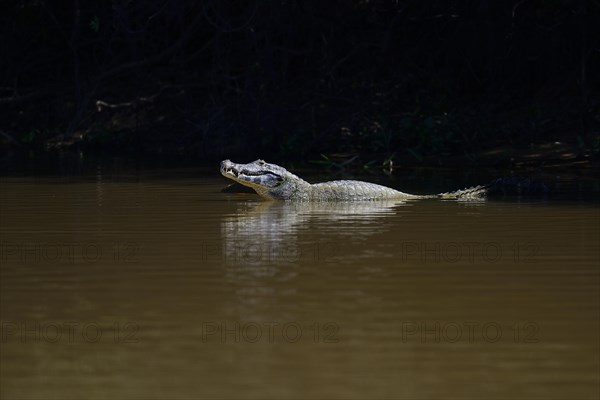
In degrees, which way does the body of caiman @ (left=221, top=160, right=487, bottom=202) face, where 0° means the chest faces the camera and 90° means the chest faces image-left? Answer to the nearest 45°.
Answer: approximately 90°
